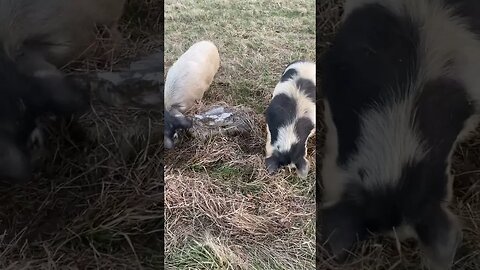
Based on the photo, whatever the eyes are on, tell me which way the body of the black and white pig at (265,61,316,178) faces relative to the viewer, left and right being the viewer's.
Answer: facing the viewer
